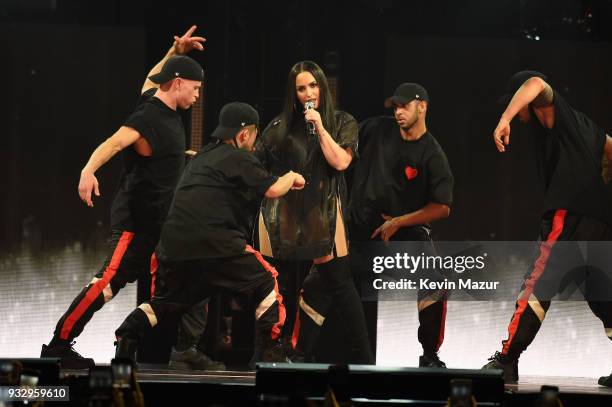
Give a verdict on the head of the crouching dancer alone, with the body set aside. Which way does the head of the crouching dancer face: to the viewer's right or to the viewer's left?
to the viewer's right

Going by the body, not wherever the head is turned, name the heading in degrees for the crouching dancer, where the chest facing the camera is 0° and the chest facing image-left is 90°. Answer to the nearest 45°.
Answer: approximately 225°
